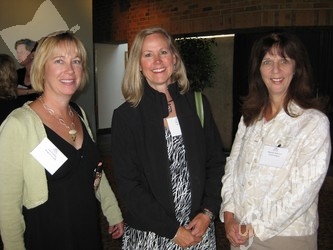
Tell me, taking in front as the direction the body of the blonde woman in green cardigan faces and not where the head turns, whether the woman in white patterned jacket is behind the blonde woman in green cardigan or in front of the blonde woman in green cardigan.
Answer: in front

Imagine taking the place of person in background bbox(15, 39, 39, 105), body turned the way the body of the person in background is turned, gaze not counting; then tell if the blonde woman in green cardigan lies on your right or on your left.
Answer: on your left

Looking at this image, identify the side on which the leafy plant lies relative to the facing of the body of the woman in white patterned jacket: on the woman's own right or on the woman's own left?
on the woman's own right

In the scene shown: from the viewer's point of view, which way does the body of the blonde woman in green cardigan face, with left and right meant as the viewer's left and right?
facing the viewer and to the right of the viewer

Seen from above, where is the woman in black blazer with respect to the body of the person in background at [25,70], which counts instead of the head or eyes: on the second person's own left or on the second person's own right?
on the second person's own left

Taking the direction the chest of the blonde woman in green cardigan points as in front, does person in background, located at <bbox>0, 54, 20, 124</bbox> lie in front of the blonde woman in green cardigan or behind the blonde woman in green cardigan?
behind

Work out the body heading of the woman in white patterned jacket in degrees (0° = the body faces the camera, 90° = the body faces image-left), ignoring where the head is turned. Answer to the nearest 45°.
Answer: approximately 45°

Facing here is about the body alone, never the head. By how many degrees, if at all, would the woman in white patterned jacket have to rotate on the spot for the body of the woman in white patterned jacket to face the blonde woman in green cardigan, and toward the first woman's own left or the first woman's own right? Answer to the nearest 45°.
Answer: approximately 45° to the first woman's own right
